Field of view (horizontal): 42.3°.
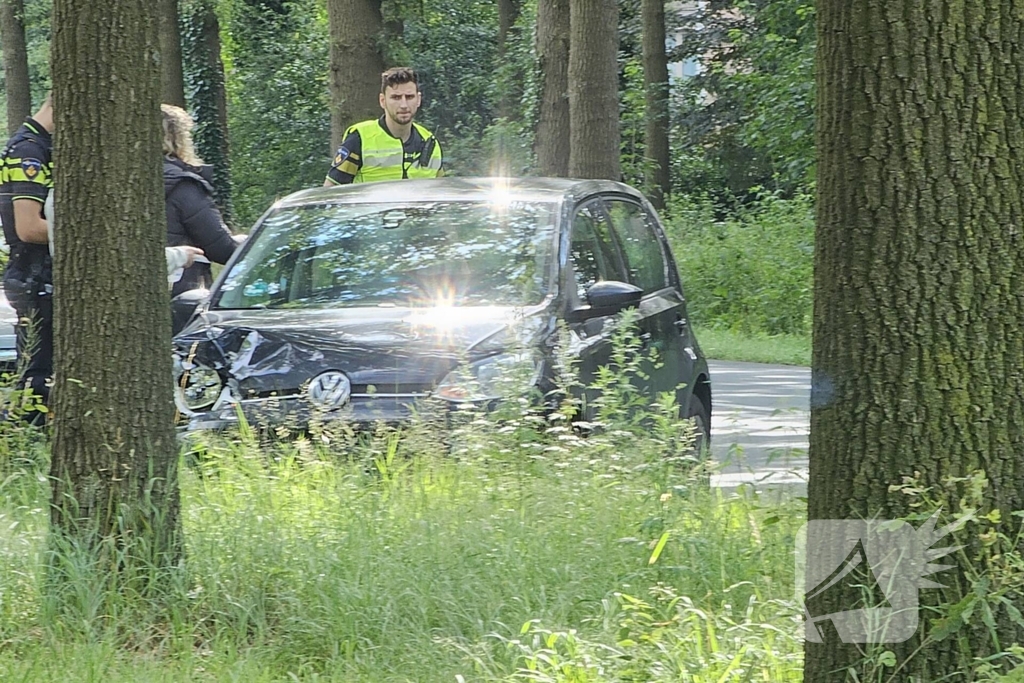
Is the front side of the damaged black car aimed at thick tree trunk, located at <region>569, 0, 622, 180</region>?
no

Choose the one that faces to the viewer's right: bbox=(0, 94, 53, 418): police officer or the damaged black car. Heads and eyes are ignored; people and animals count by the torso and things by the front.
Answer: the police officer

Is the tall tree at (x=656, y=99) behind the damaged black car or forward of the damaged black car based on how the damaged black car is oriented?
behind

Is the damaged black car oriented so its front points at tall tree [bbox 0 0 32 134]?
no

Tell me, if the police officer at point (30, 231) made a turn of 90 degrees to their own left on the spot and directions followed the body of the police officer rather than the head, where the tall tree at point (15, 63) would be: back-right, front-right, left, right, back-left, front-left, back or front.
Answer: front

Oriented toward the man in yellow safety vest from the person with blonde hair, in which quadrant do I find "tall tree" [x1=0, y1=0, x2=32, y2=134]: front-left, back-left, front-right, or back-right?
front-left

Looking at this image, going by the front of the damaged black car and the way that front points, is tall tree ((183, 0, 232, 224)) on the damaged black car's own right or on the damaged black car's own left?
on the damaged black car's own right

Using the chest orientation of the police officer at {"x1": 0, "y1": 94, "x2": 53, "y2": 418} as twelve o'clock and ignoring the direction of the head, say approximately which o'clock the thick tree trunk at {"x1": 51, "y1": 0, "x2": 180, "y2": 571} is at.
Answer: The thick tree trunk is roughly at 3 o'clock from the police officer.

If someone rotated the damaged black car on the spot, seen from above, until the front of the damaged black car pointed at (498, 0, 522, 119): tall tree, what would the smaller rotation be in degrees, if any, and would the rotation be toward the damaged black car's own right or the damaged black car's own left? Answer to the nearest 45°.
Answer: approximately 135° to the damaged black car's own right

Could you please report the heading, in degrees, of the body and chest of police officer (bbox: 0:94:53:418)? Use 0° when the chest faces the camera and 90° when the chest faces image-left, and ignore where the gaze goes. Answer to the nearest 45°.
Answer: approximately 270°

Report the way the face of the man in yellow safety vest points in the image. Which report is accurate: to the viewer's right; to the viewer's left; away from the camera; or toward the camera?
toward the camera

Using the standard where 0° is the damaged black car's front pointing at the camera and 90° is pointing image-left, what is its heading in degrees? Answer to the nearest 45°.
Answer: approximately 45°

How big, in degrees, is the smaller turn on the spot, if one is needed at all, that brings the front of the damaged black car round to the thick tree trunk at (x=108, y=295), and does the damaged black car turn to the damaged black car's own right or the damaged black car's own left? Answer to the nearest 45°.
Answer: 0° — it already faces it

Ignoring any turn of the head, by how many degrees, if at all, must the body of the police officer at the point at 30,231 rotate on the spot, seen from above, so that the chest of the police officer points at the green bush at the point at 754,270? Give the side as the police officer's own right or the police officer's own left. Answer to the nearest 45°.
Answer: approximately 45° to the police officer's own left

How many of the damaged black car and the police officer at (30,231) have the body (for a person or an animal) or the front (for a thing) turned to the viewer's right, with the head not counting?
1
